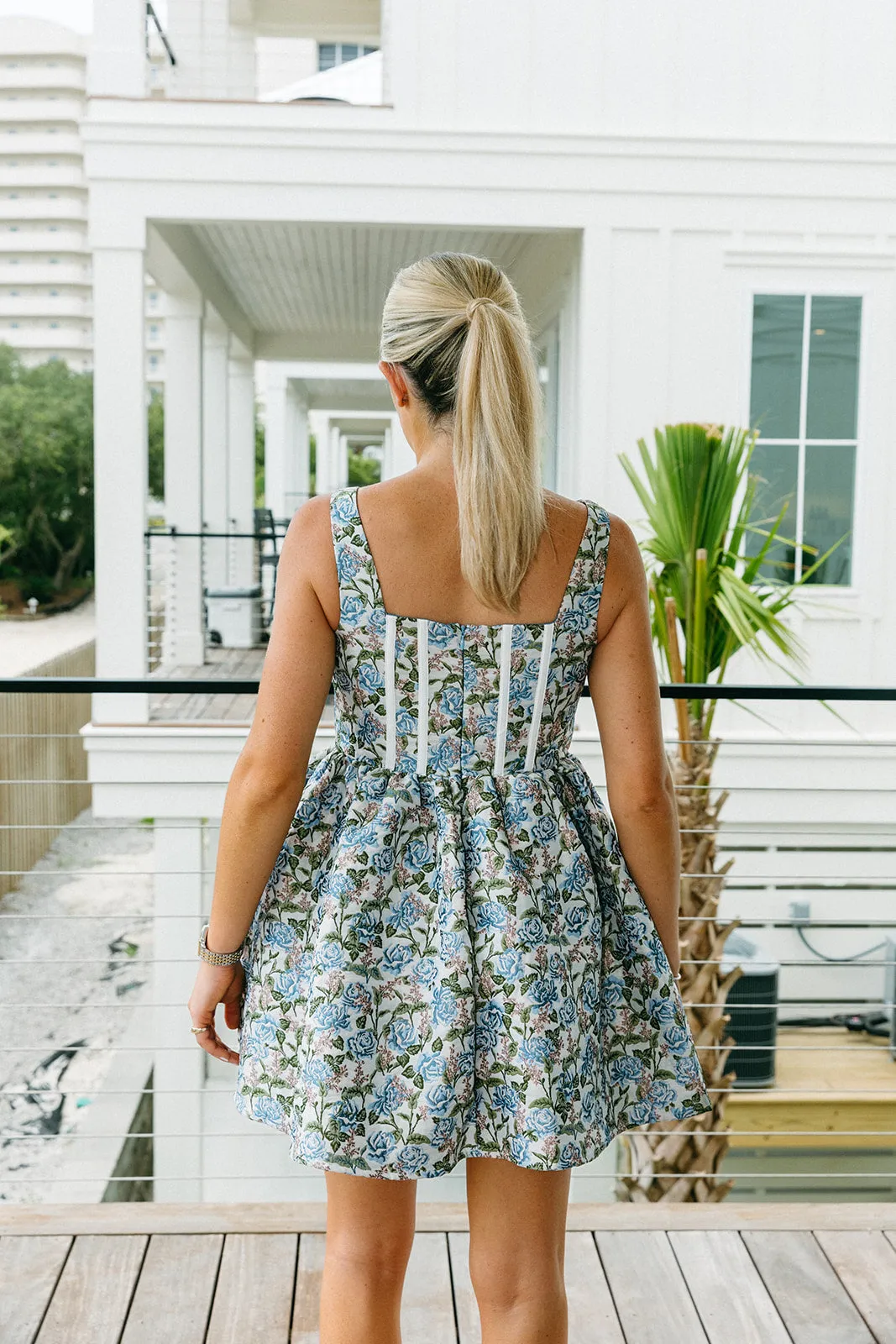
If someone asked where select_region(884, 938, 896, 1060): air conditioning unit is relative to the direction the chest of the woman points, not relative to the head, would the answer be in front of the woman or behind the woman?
in front

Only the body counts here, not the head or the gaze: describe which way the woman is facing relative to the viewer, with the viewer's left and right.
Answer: facing away from the viewer

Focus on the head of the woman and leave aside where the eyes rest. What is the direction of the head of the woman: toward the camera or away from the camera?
away from the camera

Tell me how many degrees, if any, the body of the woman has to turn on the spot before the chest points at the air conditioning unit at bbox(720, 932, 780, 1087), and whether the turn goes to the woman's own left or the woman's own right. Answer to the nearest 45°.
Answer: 0° — they already face it

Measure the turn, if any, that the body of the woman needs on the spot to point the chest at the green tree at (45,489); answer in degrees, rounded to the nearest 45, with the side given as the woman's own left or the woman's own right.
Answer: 0° — they already face it

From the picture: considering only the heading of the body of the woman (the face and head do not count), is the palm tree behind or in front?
in front

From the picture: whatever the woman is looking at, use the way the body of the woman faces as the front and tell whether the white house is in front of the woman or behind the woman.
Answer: in front

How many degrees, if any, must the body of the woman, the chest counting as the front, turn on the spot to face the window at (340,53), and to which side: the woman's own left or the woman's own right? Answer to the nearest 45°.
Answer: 0° — they already face it
